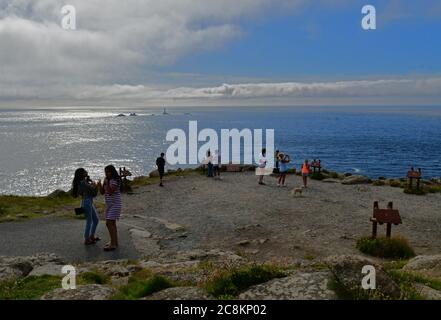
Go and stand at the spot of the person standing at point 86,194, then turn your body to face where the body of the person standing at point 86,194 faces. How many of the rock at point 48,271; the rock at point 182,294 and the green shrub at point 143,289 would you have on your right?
3

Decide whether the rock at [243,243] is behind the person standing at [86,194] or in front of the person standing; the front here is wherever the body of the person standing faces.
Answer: in front

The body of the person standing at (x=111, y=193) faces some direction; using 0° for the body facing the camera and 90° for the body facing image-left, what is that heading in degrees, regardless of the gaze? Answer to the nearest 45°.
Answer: approximately 90°

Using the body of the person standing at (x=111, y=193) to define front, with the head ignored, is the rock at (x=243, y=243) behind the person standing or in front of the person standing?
behind

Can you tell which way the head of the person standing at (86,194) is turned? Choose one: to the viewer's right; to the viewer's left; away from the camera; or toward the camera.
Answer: to the viewer's right

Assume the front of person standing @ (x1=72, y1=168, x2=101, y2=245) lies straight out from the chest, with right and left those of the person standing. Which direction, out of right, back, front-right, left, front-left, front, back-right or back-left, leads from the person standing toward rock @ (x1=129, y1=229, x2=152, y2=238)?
front-left

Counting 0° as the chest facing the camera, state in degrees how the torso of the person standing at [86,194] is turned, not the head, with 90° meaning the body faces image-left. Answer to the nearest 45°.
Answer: approximately 270°
